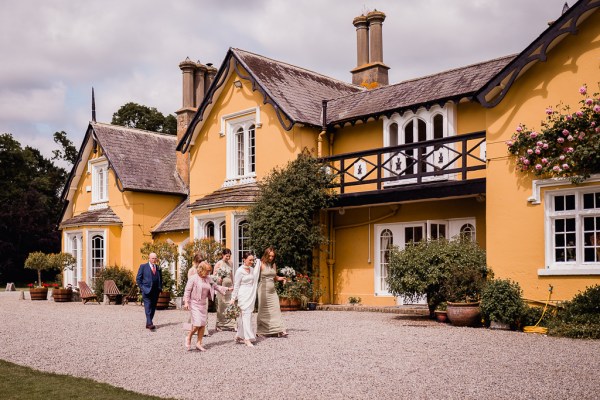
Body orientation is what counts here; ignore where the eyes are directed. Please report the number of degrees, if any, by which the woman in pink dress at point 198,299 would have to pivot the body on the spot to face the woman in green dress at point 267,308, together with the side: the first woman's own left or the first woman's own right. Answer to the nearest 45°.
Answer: approximately 90° to the first woman's own left

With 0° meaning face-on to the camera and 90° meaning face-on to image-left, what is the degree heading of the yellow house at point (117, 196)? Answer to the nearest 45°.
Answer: approximately 45°

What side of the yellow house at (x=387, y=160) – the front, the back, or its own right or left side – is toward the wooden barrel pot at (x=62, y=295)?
right

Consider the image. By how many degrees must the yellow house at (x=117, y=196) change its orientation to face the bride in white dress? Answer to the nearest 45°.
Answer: approximately 45° to its left

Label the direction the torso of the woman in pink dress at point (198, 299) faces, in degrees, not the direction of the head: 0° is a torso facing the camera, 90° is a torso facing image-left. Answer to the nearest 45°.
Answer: approximately 315°

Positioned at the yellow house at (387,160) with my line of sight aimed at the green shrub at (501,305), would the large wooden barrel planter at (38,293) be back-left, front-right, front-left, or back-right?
back-right

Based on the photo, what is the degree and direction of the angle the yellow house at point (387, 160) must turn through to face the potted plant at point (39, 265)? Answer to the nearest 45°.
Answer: approximately 90° to its right

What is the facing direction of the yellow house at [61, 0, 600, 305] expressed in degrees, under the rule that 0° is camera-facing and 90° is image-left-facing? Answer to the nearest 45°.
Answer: approximately 45°

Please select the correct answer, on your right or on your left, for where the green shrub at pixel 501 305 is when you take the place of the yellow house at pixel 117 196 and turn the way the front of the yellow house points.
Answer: on your left
